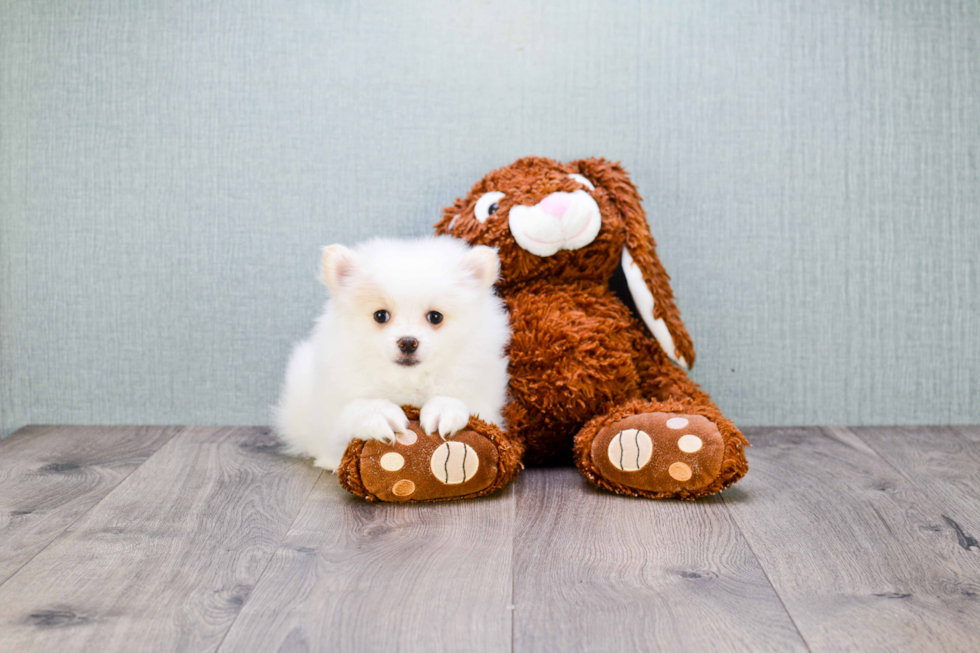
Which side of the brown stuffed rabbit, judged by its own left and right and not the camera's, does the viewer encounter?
front
